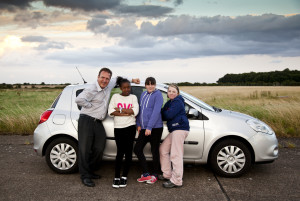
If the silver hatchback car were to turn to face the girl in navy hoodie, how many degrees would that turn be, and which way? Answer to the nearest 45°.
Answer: approximately 135° to its right

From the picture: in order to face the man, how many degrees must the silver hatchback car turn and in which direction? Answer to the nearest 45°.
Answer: approximately 180°

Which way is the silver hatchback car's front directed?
to the viewer's right
